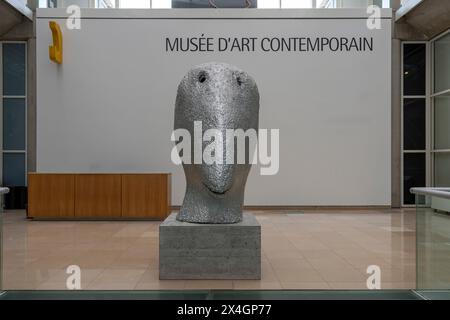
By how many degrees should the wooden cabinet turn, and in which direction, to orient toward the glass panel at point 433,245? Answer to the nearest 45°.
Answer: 0° — it already faces it

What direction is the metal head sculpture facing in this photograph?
toward the camera

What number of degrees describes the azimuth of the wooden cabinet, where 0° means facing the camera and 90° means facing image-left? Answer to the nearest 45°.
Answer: approximately 0°

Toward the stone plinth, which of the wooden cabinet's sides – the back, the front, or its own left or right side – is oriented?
front

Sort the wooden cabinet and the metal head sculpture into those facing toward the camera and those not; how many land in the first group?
2

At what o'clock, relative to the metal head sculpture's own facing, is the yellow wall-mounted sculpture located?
The yellow wall-mounted sculpture is roughly at 5 o'clock from the metal head sculpture.

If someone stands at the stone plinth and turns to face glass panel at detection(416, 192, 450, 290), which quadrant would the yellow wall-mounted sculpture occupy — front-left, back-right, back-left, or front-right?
back-left

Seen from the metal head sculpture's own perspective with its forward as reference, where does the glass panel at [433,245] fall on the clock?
The glass panel is roughly at 10 o'clock from the metal head sculpture.

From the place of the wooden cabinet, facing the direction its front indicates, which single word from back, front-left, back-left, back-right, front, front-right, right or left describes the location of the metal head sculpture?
front
